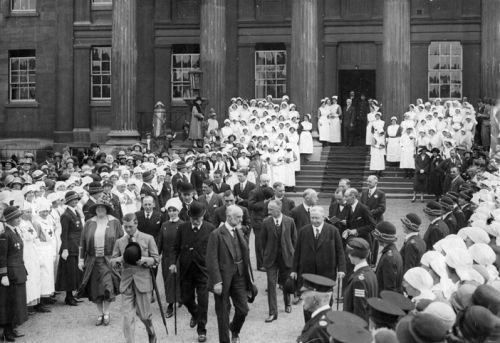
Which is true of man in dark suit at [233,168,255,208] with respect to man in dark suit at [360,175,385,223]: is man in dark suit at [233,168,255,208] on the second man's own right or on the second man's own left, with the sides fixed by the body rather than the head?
on the second man's own right

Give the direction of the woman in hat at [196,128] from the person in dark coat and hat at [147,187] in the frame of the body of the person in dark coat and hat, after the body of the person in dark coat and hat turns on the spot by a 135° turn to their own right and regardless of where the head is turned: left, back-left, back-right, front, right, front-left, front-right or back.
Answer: right

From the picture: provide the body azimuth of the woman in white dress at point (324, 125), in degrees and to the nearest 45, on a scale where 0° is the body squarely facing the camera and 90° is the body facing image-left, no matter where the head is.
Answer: approximately 0°

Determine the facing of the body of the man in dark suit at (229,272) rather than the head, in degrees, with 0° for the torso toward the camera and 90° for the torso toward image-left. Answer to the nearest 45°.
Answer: approximately 315°

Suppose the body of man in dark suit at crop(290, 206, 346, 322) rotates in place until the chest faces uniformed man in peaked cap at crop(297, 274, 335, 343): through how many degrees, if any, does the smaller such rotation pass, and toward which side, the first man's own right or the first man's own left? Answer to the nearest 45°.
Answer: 0° — they already face them

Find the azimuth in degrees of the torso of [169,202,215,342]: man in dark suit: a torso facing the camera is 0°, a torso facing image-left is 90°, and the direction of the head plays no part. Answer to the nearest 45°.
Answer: approximately 0°

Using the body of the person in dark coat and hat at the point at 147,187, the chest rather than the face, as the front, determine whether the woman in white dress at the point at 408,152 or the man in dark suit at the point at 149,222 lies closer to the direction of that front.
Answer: the man in dark suit
